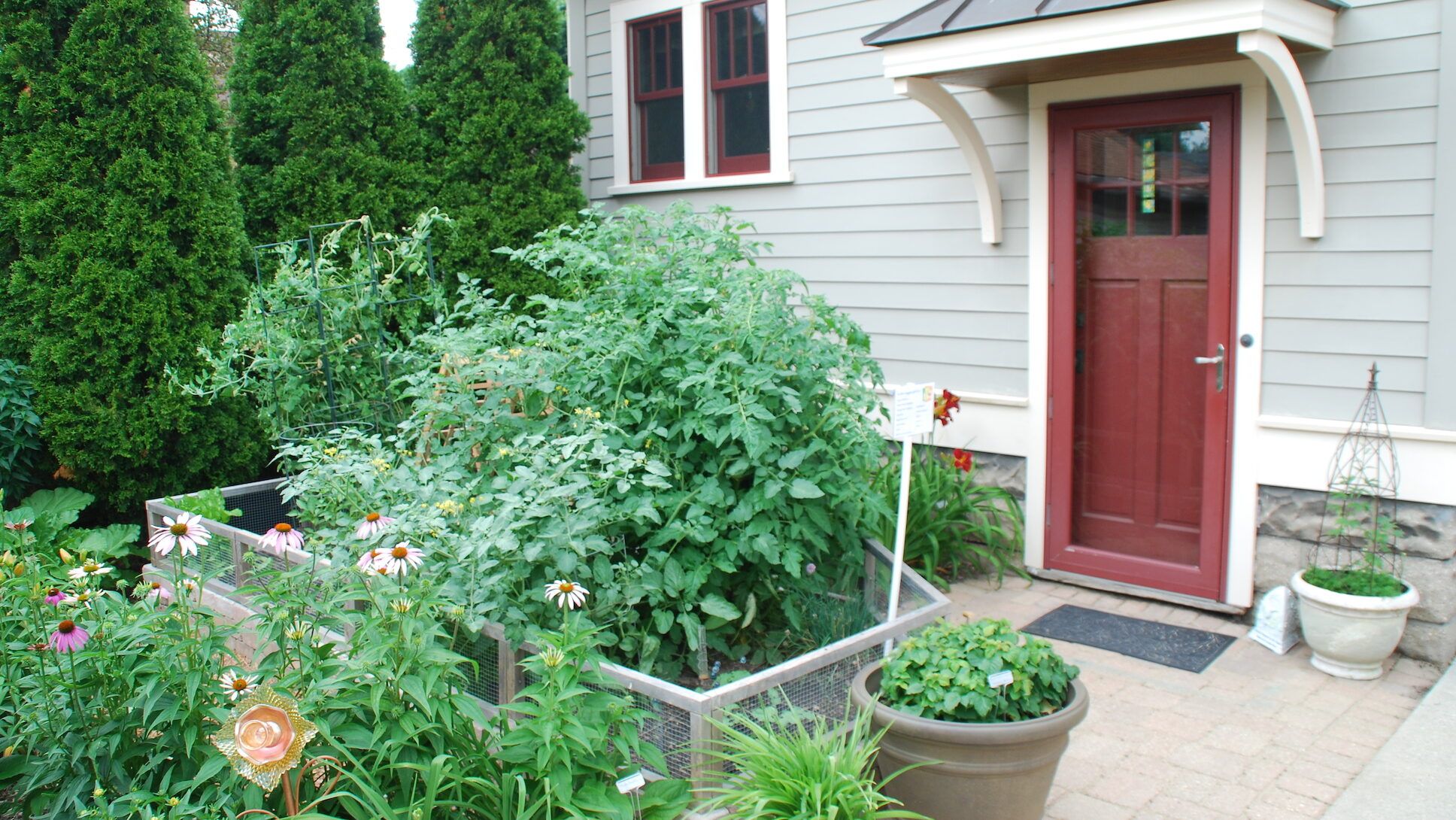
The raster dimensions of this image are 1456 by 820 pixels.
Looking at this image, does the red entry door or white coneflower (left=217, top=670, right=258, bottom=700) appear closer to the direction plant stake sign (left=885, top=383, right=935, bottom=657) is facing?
the white coneflower

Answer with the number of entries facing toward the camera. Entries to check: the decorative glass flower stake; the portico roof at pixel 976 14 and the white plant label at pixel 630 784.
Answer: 3

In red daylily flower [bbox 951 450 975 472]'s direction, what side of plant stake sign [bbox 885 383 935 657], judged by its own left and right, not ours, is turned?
back

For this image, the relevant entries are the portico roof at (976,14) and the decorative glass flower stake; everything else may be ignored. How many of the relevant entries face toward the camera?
2

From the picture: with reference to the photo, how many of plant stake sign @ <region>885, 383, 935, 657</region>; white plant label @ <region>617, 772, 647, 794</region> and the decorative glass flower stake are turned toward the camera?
3

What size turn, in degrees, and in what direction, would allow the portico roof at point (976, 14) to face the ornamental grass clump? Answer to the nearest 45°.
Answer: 0° — it already faces it

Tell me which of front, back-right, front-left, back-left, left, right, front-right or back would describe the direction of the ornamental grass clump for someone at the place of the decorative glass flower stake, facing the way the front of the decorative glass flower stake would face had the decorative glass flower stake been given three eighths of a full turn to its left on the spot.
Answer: front-right

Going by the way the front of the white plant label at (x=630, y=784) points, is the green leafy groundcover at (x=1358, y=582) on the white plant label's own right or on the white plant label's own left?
on the white plant label's own left

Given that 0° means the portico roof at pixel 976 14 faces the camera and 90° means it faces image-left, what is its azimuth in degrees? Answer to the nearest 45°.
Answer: approximately 0°

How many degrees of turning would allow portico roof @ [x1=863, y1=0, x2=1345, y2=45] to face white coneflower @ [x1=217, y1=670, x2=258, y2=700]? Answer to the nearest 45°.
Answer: approximately 45° to its right
